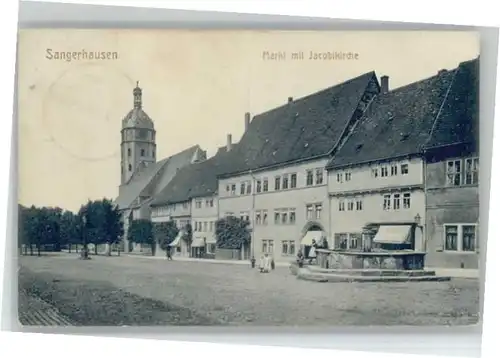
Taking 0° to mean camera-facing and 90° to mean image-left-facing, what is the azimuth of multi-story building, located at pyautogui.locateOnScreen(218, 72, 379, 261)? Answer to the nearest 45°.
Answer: approximately 45°
